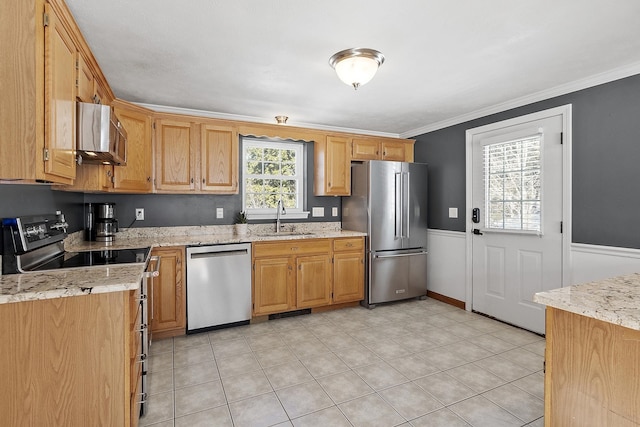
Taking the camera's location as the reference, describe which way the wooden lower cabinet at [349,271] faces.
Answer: facing the viewer and to the right of the viewer

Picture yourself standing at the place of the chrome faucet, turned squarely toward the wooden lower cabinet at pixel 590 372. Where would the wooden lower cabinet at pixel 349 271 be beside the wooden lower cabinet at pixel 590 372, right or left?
left

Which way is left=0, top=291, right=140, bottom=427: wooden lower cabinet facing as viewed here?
to the viewer's right

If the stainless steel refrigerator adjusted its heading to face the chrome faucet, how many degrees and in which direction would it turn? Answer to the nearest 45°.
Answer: approximately 135° to its right

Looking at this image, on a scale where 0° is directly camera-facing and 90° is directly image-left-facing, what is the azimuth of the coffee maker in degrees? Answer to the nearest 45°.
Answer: approximately 315°

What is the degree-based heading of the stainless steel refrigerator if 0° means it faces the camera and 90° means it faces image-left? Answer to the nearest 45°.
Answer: approximately 315°

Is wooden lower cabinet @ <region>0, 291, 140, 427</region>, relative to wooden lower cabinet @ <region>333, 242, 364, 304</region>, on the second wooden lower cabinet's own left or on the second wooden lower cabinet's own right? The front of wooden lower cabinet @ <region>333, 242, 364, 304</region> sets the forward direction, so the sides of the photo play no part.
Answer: on the second wooden lower cabinet's own right

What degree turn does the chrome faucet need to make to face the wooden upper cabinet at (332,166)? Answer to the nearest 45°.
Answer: approximately 45° to its left

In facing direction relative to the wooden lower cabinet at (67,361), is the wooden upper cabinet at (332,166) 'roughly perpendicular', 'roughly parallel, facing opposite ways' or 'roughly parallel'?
roughly perpendicular

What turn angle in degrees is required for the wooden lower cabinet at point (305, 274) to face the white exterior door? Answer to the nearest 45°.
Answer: approximately 45° to its left

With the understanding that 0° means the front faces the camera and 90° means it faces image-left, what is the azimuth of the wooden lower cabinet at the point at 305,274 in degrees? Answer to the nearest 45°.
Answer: approximately 315°

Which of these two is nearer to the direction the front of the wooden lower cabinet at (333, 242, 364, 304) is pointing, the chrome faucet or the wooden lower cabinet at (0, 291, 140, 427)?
the wooden lower cabinet
